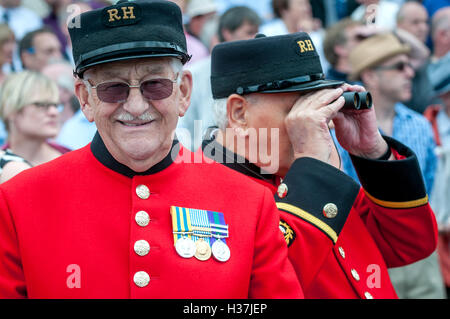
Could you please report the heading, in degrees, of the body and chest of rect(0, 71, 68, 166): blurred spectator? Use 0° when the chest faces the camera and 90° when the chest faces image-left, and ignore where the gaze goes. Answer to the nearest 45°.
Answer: approximately 315°

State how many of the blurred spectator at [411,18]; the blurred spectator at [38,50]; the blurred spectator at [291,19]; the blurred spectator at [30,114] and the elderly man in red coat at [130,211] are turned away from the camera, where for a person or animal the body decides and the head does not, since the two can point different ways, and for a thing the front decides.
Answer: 0

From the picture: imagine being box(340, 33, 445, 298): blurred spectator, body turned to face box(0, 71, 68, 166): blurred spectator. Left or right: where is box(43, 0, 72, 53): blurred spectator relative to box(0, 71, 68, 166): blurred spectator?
right

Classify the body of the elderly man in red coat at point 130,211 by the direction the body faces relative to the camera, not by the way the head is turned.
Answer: toward the camera

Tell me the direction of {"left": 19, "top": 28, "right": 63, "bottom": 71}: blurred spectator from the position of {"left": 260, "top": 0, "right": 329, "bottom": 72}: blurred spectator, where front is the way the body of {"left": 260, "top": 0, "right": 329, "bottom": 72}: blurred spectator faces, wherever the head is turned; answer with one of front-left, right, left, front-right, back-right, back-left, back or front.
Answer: back-right

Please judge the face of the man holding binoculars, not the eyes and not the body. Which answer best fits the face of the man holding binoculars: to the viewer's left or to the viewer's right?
to the viewer's right

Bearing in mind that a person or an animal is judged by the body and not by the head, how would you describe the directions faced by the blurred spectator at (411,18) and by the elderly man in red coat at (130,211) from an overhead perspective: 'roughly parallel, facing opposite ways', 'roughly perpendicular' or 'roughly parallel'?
roughly parallel

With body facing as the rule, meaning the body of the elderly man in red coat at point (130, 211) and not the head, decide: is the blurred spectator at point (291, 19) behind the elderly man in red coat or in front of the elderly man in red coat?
behind

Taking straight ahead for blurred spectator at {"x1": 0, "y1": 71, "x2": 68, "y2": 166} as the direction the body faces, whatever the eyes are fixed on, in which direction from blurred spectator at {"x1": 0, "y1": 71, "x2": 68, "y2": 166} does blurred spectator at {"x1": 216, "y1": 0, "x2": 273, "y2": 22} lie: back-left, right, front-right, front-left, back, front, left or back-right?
left

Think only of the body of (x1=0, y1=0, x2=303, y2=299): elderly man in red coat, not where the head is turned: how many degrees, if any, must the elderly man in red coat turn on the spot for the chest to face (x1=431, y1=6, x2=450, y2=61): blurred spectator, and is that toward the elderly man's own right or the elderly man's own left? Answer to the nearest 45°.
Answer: approximately 135° to the elderly man's own left

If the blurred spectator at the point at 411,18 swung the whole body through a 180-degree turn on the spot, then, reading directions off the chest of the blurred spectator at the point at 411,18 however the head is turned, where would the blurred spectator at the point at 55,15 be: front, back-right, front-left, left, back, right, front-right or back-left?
front-left

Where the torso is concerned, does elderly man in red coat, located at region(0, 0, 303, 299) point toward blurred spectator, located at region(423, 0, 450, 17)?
no

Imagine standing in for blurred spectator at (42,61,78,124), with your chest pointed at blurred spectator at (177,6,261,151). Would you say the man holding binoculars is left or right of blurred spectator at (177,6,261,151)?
right

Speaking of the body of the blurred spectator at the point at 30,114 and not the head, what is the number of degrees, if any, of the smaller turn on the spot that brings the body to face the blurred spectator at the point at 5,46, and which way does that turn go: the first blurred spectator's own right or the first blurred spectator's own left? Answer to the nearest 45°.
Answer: approximately 135° to the first blurred spectator's own left

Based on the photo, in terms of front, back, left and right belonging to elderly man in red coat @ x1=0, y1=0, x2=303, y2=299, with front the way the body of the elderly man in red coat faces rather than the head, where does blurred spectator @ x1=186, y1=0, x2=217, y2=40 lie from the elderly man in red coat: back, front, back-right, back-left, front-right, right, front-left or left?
back

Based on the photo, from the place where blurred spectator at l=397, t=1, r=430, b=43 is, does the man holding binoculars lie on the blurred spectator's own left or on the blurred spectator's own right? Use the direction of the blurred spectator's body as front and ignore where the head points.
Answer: on the blurred spectator's own right

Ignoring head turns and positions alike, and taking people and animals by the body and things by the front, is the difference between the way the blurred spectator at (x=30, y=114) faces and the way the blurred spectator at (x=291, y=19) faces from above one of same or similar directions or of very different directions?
same or similar directions

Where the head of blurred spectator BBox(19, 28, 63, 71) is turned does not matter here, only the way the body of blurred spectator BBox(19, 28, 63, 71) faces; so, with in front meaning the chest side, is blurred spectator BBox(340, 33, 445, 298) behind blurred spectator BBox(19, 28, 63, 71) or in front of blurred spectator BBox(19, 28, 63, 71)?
in front

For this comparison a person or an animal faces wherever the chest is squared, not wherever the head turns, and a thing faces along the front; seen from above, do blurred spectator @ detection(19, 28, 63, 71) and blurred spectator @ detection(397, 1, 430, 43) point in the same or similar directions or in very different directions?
same or similar directions

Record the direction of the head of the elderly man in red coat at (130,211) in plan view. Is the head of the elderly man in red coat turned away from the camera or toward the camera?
toward the camera
